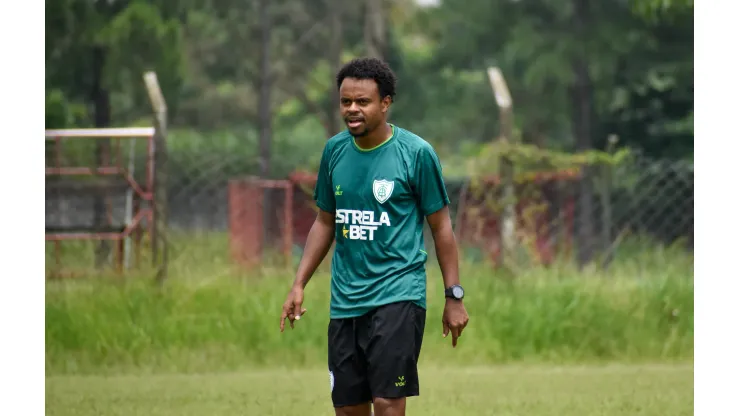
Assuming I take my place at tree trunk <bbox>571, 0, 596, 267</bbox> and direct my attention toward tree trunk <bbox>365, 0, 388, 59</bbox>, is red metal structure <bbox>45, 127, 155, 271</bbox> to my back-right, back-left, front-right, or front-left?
front-left

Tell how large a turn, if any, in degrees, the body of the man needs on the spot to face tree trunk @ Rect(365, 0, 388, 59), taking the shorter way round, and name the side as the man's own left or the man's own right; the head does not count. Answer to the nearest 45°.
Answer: approximately 135° to the man's own right

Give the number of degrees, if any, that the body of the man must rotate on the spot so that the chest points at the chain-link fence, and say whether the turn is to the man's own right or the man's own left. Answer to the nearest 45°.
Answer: approximately 135° to the man's own right

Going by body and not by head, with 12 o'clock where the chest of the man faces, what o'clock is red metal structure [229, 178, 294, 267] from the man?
The red metal structure is roughly at 4 o'clock from the man.

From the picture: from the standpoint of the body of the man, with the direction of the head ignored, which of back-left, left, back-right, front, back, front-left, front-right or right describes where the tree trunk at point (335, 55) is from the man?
back-right

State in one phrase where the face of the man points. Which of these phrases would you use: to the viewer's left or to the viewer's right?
to the viewer's left

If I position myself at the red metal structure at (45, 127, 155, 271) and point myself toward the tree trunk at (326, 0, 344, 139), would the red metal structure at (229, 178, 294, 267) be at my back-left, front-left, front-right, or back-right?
front-right

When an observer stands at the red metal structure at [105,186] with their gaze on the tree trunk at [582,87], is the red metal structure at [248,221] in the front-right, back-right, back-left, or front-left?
front-right

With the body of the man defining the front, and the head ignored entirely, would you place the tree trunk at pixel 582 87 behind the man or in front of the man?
behind
